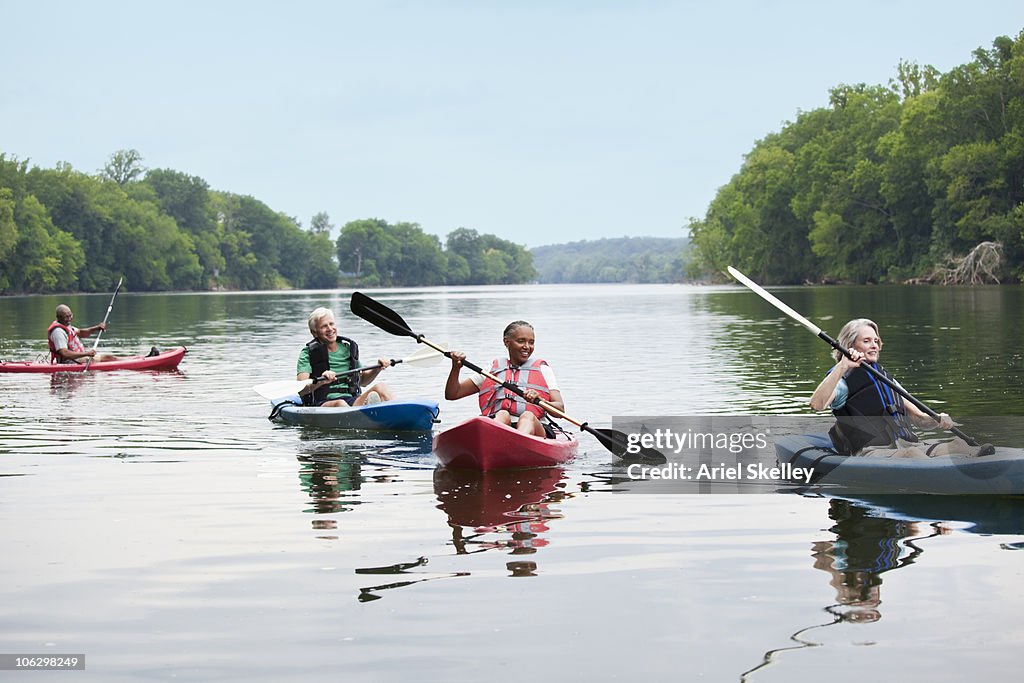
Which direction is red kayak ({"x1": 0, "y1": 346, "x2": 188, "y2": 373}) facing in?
to the viewer's right

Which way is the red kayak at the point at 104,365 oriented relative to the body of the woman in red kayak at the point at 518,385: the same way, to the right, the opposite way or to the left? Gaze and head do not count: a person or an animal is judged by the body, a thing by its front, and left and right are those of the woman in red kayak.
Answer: to the left

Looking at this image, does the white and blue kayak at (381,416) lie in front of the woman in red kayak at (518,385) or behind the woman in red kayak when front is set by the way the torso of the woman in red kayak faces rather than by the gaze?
behind

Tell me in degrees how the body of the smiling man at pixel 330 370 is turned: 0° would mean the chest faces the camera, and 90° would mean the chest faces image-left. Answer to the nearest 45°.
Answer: approximately 315°

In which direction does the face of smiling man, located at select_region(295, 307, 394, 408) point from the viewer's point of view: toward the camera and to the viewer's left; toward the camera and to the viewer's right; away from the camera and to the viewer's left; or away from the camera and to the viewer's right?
toward the camera and to the viewer's right

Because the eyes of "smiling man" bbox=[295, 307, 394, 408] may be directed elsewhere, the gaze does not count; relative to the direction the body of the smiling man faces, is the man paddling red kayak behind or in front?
behind

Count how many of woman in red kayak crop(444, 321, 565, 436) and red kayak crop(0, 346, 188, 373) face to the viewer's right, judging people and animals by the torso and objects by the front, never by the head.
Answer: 1

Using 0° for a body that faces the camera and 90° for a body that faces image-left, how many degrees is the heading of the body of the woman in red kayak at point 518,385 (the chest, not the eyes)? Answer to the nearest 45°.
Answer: approximately 0°
